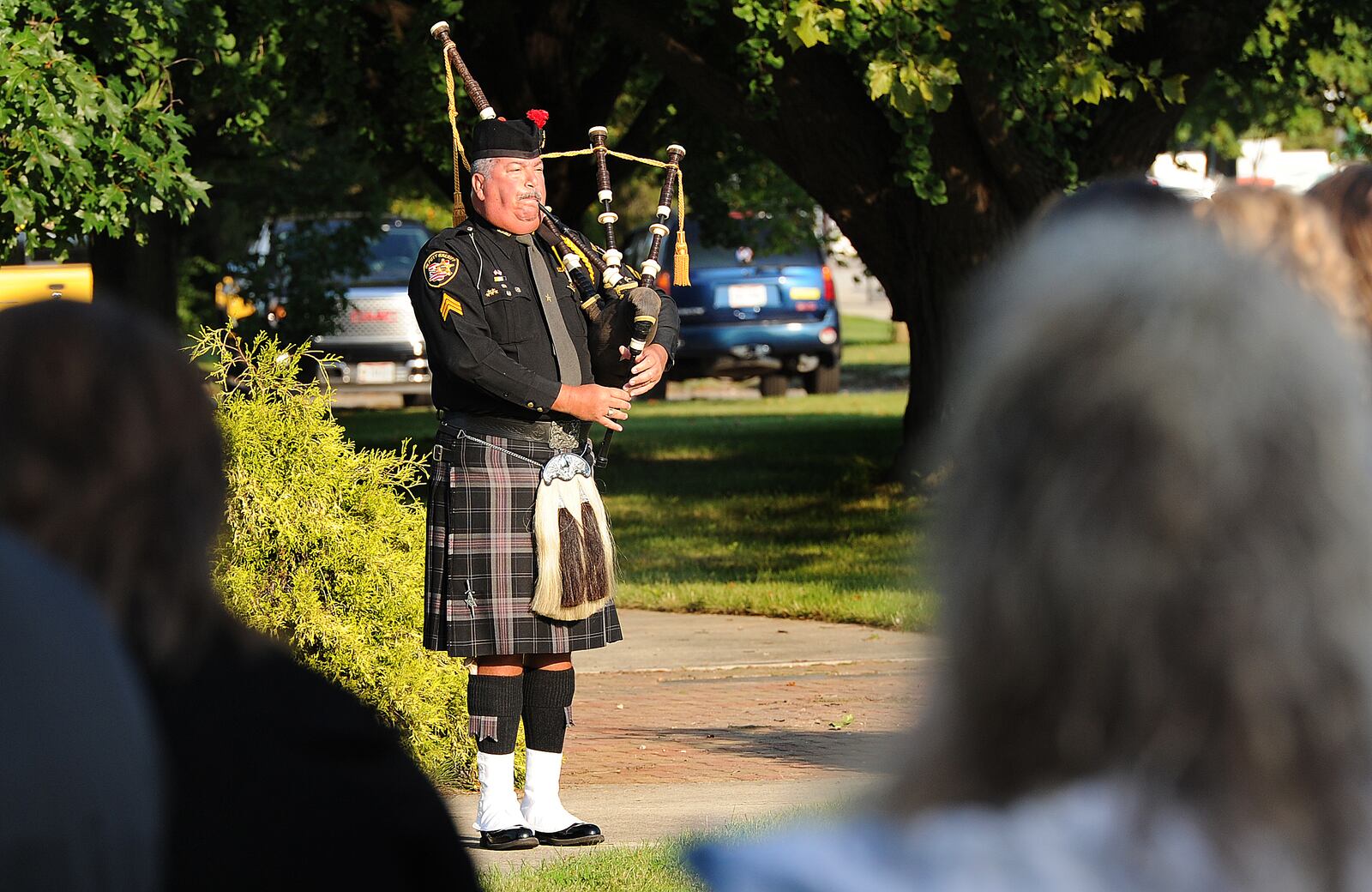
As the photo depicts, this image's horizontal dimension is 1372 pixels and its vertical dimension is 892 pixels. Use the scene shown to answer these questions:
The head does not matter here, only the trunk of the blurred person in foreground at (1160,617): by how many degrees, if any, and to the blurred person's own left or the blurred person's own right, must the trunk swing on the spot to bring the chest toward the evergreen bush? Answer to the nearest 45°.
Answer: approximately 45° to the blurred person's own left

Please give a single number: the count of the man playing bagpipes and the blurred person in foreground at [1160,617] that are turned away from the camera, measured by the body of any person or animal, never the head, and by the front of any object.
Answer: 1

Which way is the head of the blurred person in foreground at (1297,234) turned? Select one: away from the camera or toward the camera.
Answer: away from the camera

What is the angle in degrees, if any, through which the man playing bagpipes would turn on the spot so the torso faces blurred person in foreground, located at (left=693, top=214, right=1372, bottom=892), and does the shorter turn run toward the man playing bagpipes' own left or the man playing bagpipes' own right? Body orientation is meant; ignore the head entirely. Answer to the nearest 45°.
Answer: approximately 45° to the man playing bagpipes' own right

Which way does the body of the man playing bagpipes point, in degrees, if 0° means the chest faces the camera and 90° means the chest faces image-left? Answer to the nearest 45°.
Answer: approximately 315°

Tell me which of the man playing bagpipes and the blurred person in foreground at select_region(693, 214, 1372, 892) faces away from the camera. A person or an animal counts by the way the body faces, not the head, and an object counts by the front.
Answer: the blurred person in foreground

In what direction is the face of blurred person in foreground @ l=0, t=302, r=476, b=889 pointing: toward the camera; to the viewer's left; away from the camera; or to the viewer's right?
away from the camera

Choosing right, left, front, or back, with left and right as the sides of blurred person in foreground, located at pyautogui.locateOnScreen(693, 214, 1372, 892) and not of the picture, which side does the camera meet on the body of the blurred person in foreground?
back

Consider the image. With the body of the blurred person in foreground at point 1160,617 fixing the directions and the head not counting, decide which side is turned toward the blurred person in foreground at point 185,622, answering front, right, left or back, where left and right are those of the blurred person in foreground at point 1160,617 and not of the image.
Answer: left

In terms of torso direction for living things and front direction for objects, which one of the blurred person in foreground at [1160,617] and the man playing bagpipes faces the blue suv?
the blurred person in foreground

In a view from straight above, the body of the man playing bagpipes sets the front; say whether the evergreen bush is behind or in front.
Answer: behind

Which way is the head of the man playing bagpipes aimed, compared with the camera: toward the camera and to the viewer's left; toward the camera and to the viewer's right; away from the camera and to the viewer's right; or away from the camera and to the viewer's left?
toward the camera and to the viewer's right

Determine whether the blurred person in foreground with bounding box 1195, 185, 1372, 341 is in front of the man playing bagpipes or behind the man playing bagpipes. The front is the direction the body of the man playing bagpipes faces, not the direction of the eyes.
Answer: in front

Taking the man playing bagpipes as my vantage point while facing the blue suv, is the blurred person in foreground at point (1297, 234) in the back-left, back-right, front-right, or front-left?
back-right

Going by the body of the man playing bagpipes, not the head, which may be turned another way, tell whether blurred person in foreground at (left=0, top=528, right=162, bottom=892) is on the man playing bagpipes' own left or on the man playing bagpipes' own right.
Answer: on the man playing bagpipes' own right

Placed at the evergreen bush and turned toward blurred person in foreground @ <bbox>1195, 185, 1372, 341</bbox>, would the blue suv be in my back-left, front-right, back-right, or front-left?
back-left

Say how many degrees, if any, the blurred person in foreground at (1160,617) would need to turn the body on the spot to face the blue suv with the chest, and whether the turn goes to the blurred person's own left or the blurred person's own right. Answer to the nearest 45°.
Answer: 0° — they already face it
